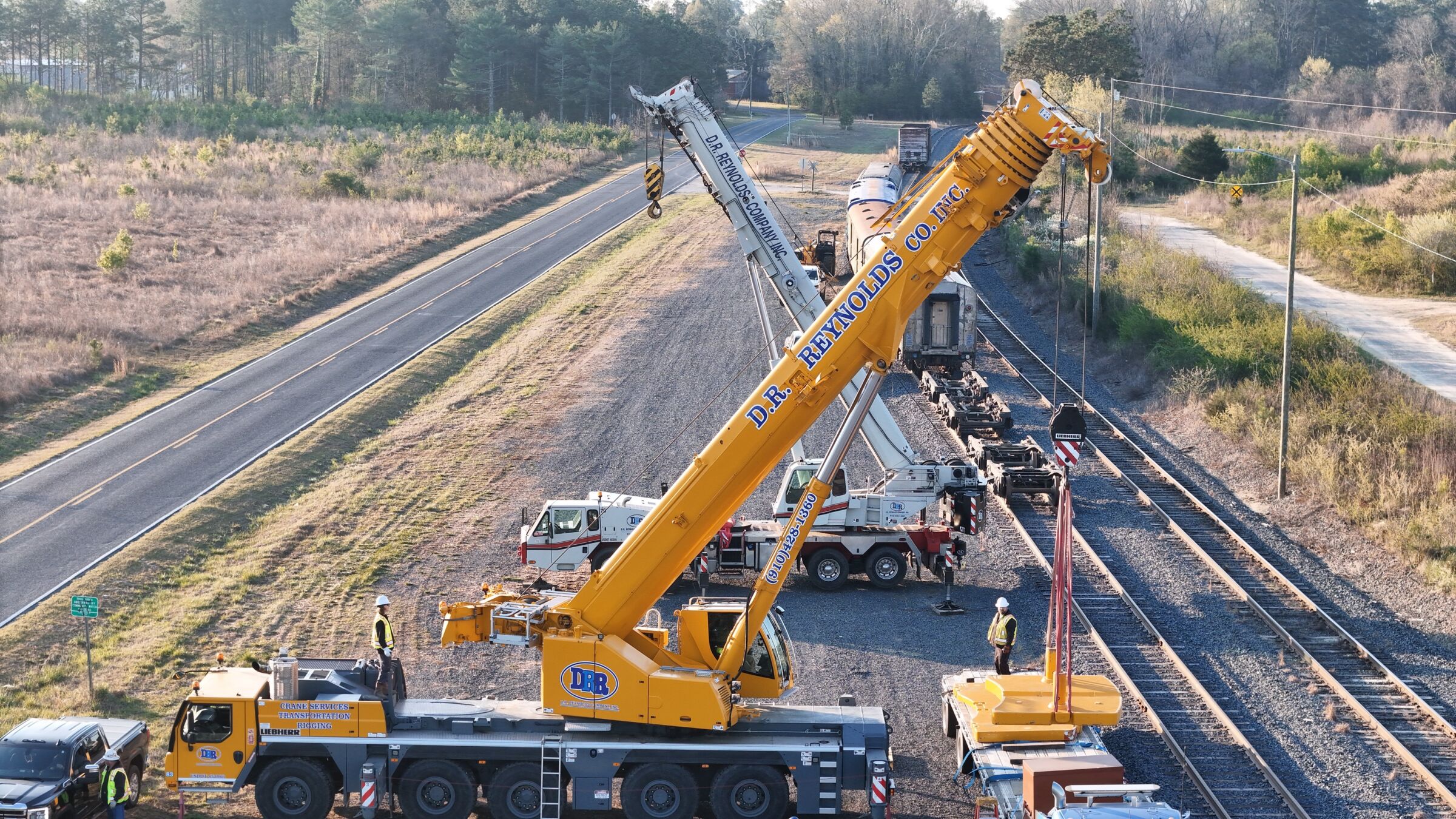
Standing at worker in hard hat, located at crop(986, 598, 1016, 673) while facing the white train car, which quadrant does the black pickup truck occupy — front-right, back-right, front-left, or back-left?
back-left

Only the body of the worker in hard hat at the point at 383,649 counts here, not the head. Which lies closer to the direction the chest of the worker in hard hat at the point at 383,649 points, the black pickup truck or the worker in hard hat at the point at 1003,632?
the worker in hard hat

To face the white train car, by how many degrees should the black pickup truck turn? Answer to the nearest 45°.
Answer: approximately 180°

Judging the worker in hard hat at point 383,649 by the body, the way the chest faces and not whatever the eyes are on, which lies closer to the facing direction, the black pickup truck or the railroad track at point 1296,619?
the railroad track

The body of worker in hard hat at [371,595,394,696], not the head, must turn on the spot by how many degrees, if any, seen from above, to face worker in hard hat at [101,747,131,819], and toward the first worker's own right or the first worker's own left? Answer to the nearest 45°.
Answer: approximately 180°

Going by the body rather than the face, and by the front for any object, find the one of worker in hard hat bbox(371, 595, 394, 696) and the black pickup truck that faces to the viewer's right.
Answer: the worker in hard hat

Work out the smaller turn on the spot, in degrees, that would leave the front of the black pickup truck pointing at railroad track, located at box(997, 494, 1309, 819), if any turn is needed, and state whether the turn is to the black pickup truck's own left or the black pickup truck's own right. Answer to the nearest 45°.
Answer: approximately 135° to the black pickup truck's own left

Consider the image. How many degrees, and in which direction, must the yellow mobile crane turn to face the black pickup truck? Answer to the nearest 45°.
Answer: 0° — it already faces it

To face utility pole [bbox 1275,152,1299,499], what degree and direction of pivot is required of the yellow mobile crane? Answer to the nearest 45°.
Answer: approximately 135° to its right

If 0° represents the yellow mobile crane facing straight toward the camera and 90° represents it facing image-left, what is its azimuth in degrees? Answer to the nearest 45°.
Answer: approximately 90°

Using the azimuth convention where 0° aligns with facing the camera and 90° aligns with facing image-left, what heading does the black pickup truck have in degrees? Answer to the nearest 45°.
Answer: approximately 45°

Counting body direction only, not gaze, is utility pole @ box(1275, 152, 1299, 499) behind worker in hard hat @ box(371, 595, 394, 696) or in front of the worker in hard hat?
in front

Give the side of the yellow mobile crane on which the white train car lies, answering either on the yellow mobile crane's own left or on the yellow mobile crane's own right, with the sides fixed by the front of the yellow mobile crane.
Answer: on the yellow mobile crane's own right

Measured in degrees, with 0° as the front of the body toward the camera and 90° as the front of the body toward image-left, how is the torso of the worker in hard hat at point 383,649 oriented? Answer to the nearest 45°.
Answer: approximately 270°
